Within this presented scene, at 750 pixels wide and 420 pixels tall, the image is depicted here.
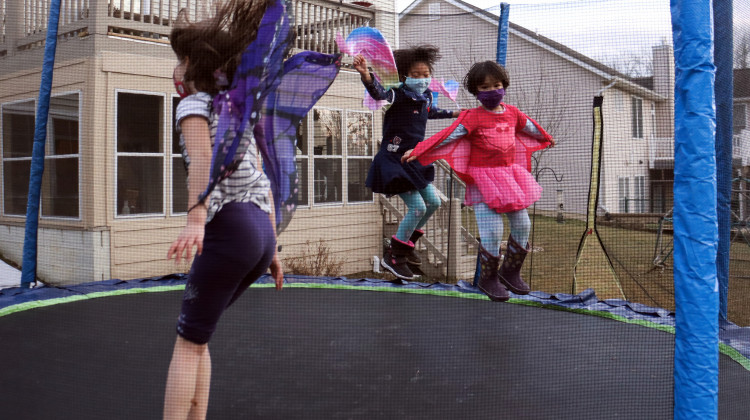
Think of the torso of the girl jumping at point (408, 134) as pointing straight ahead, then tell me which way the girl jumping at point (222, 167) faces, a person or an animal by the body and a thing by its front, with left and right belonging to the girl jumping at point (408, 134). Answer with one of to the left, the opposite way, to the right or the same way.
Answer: the opposite way

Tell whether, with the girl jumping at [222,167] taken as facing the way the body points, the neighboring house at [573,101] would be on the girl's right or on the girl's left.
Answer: on the girl's right

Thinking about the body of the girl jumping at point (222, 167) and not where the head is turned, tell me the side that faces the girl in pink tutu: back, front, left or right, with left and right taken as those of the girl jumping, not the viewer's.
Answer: right

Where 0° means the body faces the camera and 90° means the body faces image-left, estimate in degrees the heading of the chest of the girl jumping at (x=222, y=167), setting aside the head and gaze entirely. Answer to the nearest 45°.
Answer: approximately 135°

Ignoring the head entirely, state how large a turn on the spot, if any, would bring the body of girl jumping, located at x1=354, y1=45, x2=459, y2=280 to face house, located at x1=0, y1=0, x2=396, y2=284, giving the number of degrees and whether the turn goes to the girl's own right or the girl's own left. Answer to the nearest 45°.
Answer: approximately 180°

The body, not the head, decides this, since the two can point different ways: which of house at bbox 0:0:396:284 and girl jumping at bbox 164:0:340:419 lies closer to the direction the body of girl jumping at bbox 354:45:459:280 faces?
the girl jumping

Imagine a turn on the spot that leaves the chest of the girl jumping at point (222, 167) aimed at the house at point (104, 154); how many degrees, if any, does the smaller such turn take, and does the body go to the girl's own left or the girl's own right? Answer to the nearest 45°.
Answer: approximately 45° to the girl's own right

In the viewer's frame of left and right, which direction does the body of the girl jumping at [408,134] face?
facing the viewer and to the right of the viewer

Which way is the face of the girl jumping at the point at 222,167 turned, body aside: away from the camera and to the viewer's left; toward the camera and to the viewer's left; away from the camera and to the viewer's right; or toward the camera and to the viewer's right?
away from the camera and to the viewer's left
